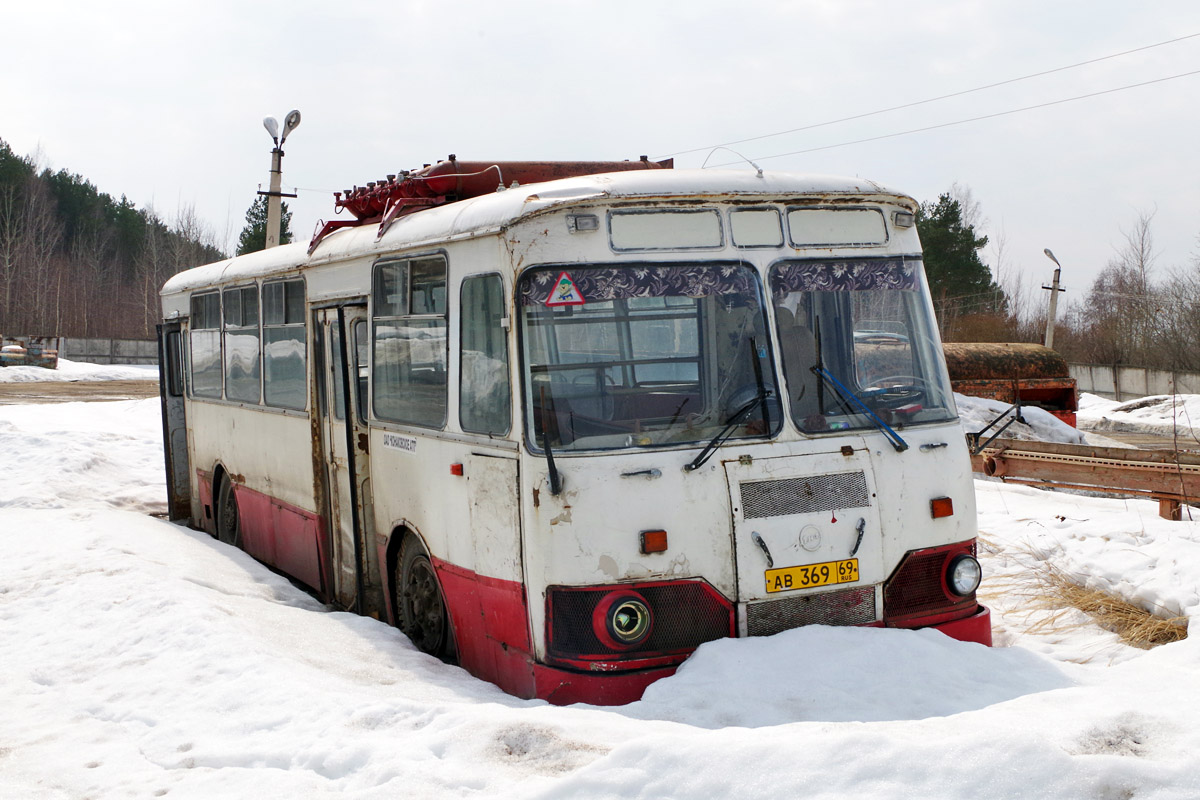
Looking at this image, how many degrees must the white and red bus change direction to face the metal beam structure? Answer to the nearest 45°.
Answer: approximately 90° to its left

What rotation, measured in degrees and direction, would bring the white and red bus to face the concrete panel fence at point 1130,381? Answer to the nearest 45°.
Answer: approximately 90° to its left

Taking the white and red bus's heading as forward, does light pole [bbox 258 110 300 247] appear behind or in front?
behind

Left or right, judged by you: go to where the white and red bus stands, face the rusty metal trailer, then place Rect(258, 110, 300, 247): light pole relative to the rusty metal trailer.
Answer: left

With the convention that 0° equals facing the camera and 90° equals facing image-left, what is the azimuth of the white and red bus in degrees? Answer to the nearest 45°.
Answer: approximately 315°

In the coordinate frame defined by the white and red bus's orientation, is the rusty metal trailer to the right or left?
on its left

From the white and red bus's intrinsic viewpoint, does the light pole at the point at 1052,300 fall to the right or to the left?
on its left
